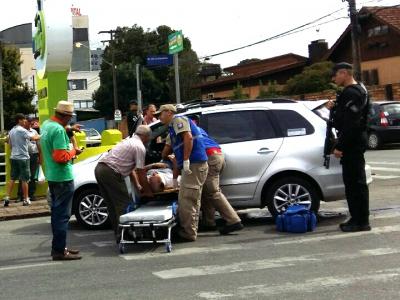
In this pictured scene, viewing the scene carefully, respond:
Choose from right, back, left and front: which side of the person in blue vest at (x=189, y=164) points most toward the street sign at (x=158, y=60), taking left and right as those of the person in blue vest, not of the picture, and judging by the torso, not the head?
right

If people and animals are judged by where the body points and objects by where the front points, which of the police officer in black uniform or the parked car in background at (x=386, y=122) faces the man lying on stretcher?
the police officer in black uniform

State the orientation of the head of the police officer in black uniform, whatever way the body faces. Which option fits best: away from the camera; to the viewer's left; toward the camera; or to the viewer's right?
to the viewer's left

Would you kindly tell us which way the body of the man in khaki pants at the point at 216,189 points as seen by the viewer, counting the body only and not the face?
to the viewer's left

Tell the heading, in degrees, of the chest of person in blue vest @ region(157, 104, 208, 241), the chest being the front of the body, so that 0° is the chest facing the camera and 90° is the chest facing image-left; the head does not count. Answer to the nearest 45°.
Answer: approximately 90°

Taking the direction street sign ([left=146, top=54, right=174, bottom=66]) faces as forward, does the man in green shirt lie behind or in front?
in front

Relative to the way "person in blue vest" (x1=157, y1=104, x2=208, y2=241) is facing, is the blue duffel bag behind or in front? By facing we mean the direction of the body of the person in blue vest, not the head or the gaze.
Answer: behind

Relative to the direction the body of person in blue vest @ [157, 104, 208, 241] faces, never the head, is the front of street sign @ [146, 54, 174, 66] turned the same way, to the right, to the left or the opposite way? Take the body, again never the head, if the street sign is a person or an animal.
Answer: to the left

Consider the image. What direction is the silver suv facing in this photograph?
to the viewer's left

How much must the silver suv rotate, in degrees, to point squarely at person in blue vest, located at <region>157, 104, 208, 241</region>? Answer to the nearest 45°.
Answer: approximately 45° to its left

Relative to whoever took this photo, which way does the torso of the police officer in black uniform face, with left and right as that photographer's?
facing to the left of the viewer

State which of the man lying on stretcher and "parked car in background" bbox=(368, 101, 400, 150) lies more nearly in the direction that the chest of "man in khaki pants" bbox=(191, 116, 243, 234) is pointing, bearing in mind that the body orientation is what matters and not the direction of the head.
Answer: the man lying on stretcher

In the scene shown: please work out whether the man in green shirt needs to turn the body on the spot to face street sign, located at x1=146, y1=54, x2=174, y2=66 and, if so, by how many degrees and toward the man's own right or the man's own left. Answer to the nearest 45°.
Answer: approximately 90° to the man's own left

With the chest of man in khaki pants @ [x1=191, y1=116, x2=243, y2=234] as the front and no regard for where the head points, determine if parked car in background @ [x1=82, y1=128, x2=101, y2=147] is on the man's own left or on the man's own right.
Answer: on the man's own right
